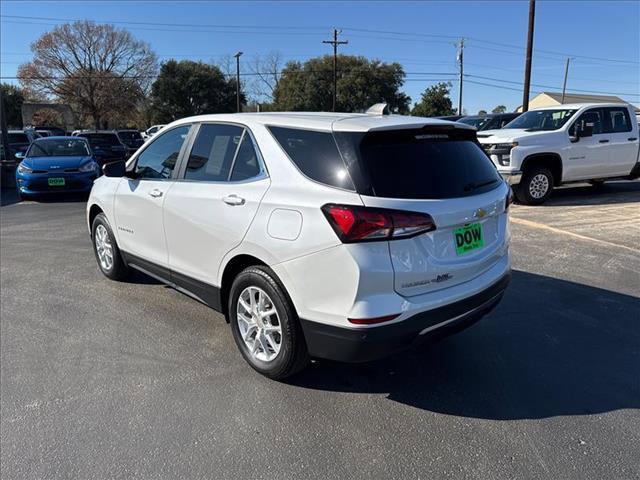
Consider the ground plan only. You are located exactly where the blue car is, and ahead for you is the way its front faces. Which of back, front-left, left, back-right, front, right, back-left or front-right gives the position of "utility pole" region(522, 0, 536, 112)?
left

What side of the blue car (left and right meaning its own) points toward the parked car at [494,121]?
left

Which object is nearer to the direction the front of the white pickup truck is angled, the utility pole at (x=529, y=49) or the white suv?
the white suv

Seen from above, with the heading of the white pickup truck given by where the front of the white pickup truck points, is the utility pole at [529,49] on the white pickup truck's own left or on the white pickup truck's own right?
on the white pickup truck's own right

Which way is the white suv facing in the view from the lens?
facing away from the viewer and to the left of the viewer

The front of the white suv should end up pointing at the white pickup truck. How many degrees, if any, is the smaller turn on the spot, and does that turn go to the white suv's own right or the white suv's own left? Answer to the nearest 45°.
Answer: approximately 90° to the white suv's own right

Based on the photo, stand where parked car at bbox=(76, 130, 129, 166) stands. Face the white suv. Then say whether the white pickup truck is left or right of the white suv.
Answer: left

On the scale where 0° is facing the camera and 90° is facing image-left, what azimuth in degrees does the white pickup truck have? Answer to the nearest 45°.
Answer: approximately 45°

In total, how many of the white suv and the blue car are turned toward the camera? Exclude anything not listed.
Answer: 1

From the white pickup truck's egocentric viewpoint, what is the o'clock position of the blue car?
The blue car is roughly at 1 o'clock from the white pickup truck.

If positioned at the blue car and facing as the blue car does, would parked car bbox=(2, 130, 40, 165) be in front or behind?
behind

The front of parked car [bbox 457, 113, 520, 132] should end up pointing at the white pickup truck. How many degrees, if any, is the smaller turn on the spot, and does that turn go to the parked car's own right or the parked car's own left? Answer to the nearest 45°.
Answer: approximately 45° to the parked car's own left
